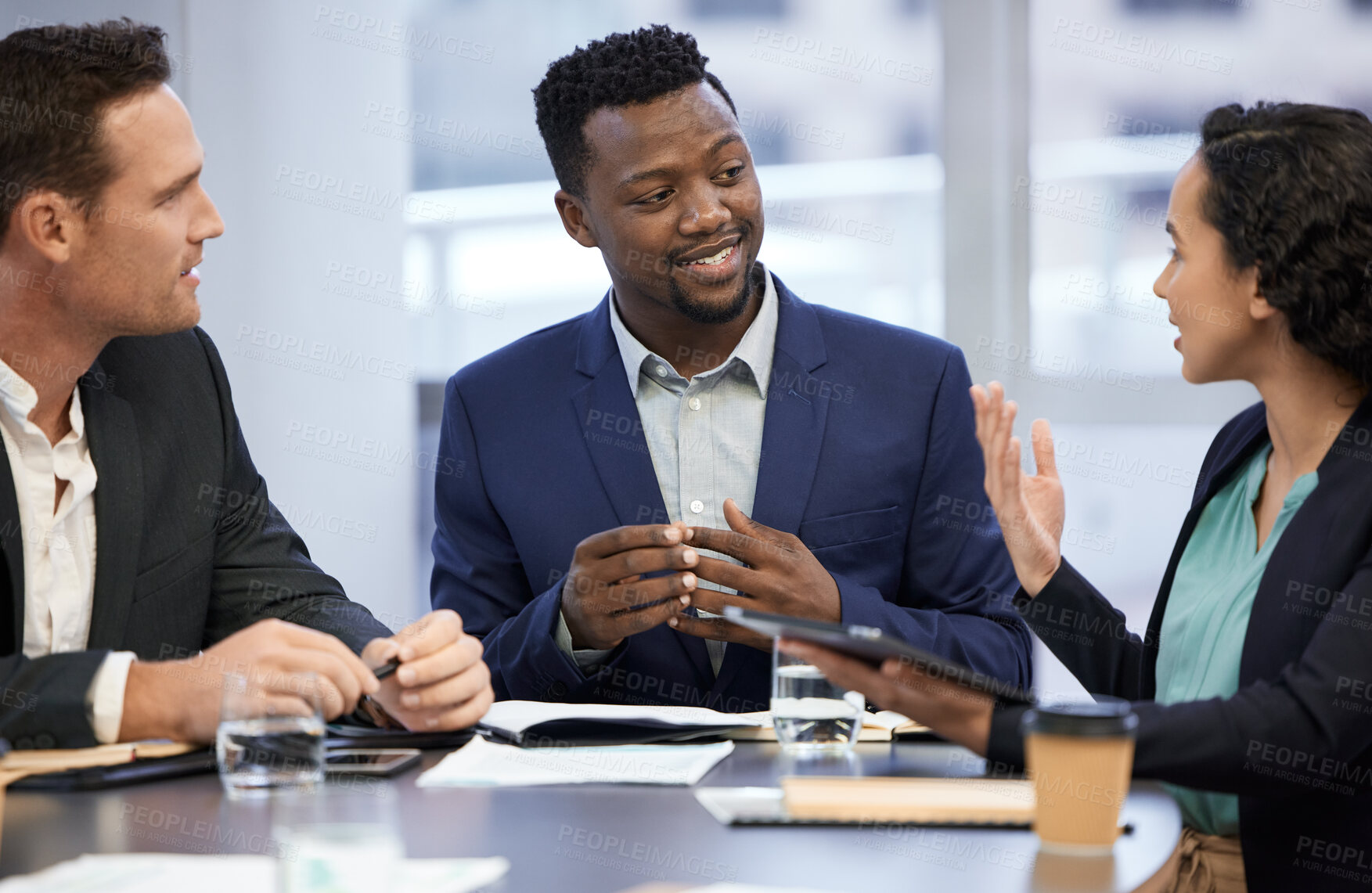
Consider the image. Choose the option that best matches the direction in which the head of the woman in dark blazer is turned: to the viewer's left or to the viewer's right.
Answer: to the viewer's left

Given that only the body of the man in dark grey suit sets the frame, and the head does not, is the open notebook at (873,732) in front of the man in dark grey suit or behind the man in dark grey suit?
in front

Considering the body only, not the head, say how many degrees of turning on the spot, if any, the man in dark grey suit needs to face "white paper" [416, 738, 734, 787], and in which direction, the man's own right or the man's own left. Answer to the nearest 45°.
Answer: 0° — they already face it

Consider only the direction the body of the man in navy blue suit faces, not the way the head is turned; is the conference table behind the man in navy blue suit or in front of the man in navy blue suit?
in front

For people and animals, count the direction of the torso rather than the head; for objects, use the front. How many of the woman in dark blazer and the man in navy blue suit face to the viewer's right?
0

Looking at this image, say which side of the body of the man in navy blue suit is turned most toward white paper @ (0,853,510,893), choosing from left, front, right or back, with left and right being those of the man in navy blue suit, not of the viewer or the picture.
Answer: front

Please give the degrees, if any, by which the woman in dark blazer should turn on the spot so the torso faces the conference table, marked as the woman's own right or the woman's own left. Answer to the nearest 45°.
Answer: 0° — they already face it

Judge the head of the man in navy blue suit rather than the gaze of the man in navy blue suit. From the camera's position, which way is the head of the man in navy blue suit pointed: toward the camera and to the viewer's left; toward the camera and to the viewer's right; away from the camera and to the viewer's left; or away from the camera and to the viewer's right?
toward the camera and to the viewer's right

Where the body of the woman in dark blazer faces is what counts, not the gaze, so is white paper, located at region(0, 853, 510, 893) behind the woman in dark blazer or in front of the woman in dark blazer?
in front

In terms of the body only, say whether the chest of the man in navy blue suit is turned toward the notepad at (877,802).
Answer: yes
